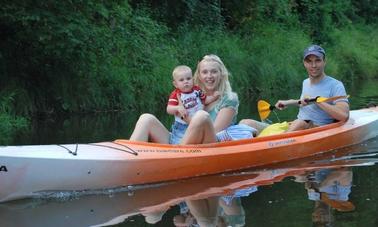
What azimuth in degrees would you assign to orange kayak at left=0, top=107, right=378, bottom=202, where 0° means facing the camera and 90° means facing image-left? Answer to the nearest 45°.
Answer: approximately 45°
